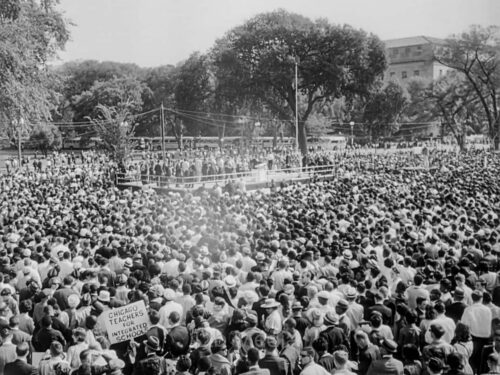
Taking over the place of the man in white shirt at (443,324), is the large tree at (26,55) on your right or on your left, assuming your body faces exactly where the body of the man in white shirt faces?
on your left

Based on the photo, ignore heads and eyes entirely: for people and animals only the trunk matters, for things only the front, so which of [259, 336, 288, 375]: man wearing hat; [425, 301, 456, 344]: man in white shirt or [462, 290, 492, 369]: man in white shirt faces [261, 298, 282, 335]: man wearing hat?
[259, 336, 288, 375]: man wearing hat

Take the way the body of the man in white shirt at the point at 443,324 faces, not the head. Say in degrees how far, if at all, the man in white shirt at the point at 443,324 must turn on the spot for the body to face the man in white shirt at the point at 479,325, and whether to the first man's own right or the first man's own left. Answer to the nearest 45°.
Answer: approximately 45° to the first man's own right

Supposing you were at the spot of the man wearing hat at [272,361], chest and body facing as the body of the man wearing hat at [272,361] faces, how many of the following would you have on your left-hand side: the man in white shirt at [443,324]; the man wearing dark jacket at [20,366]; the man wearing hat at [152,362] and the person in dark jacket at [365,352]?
2

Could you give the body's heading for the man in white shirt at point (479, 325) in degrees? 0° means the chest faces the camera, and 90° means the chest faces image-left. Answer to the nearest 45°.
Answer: approximately 180°

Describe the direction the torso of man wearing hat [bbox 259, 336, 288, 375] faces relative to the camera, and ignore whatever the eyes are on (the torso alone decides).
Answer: away from the camera

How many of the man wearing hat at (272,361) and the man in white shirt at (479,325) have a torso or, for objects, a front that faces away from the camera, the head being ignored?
2

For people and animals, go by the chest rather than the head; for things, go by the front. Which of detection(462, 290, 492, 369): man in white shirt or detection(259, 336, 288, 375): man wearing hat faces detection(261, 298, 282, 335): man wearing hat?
detection(259, 336, 288, 375): man wearing hat

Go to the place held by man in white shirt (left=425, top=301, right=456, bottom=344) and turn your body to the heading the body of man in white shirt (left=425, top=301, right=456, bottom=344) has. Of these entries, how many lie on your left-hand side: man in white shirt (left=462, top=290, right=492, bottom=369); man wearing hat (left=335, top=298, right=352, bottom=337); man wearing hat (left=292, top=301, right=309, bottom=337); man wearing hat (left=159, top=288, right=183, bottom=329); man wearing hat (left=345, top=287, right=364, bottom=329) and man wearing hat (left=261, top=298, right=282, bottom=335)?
5

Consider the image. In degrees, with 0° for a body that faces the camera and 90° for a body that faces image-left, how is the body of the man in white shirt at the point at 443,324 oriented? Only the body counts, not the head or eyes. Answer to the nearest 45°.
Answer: approximately 180°

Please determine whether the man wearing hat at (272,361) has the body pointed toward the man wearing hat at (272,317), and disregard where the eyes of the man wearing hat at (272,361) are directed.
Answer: yes

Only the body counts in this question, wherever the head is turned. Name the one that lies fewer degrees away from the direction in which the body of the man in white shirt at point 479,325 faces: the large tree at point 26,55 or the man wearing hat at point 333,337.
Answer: the large tree
